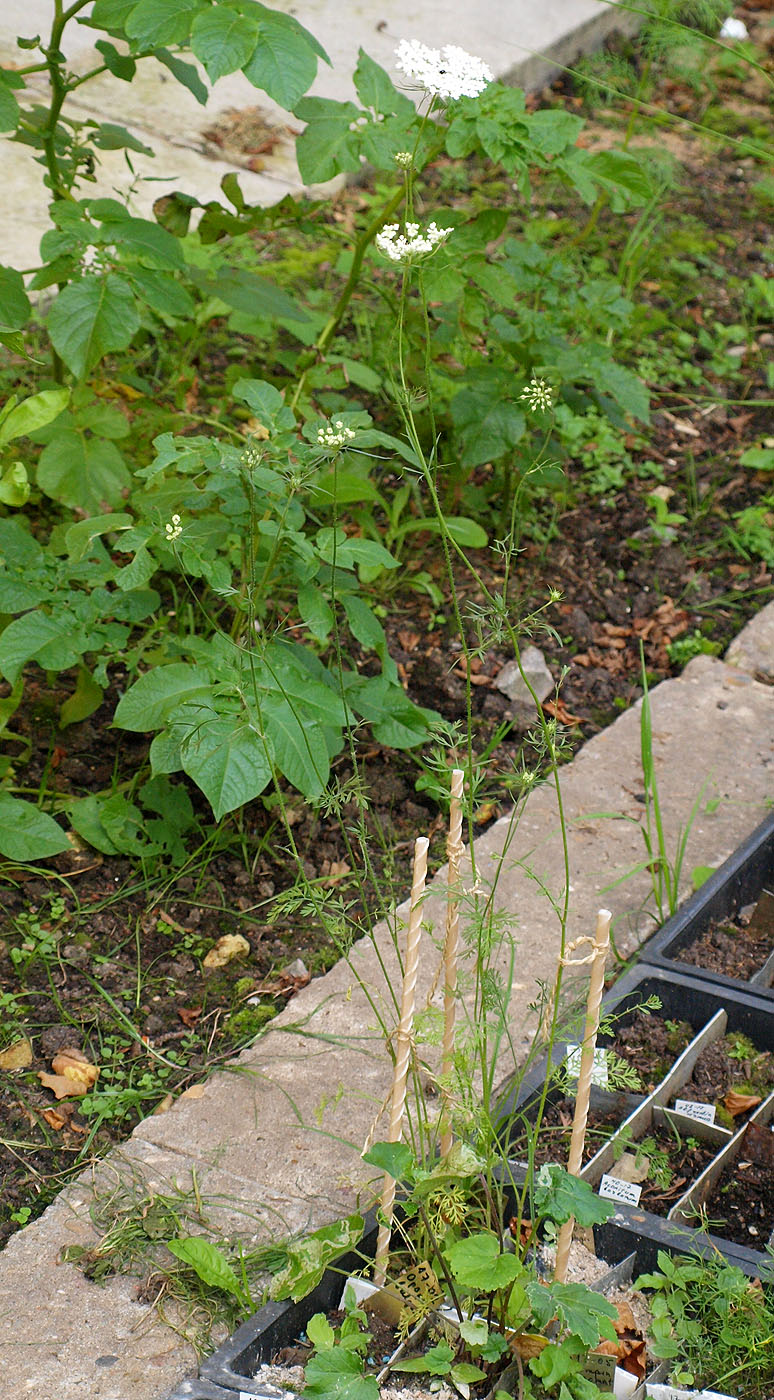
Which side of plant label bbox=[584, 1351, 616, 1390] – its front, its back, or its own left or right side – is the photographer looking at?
front

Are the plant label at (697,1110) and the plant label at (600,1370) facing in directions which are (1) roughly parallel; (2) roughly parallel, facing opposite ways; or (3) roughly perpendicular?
roughly parallel

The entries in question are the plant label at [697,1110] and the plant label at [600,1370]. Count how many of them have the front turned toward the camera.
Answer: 2

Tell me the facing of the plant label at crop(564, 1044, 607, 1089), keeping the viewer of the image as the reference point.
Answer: facing the viewer

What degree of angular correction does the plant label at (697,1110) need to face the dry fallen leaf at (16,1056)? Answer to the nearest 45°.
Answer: approximately 90° to its right

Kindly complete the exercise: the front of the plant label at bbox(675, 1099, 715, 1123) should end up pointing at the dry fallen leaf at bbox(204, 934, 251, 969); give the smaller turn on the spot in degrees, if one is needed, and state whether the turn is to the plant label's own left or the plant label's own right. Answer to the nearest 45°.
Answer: approximately 90° to the plant label's own right
